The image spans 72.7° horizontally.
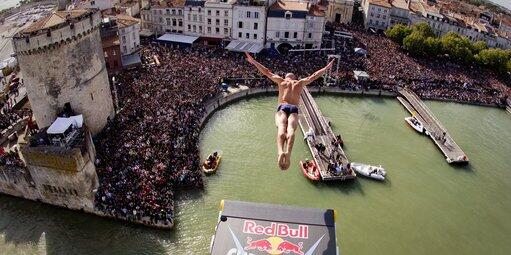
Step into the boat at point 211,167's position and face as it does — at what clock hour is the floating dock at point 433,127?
The floating dock is roughly at 1 o'clock from the boat.

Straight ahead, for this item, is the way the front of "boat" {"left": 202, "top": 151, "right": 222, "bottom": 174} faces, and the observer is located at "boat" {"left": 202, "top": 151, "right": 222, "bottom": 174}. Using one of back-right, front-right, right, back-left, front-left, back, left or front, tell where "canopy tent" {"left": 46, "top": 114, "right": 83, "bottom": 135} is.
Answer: front-right

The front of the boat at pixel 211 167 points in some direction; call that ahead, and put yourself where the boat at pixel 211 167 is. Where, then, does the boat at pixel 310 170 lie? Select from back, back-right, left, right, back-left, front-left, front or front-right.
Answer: front-right

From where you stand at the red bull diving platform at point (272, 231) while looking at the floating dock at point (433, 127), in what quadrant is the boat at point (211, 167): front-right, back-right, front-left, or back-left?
front-left

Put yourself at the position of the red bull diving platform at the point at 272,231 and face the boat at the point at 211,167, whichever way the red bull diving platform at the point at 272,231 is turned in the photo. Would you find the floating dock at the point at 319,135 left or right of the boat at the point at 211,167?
right

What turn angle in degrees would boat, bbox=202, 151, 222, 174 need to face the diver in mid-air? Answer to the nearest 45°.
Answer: approximately 45° to its left

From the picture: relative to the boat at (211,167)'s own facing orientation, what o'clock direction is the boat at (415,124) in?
the boat at (415,124) is roughly at 1 o'clock from the boat at (211,167).

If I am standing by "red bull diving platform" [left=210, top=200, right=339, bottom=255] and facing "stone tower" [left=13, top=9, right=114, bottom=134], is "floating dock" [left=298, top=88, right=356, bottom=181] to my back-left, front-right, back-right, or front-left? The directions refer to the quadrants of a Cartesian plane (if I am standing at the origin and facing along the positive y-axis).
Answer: front-right

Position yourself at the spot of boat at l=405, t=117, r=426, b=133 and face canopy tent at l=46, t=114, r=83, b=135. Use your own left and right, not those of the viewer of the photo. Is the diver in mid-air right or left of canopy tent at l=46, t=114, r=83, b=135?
left
